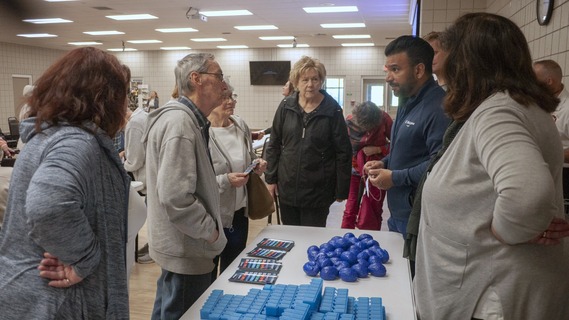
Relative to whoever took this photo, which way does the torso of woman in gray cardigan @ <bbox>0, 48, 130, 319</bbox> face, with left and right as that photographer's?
facing to the right of the viewer

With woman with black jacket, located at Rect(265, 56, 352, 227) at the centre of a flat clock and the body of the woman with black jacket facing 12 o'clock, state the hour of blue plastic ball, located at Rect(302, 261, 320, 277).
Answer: The blue plastic ball is roughly at 12 o'clock from the woman with black jacket.

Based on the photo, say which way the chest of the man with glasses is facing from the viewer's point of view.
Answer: to the viewer's right

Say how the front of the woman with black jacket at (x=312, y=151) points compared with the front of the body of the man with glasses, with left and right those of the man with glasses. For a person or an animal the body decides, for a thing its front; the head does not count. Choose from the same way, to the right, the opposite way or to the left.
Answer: to the right

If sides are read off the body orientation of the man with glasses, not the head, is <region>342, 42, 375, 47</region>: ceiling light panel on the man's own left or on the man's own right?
on the man's own left

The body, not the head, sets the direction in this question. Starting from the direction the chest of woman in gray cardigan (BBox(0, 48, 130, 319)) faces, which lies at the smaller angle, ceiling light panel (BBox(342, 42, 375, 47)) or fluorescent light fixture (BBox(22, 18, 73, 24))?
the ceiling light panel

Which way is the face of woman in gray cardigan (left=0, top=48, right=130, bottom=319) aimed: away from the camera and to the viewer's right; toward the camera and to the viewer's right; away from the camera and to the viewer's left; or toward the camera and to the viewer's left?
away from the camera and to the viewer's right

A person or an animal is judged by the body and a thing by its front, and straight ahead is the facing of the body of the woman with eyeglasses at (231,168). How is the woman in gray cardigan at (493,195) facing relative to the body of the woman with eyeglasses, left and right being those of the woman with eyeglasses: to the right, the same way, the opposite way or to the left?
the opposite way

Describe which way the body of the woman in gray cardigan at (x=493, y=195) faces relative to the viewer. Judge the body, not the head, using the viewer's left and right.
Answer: facing to the left of the viewer
